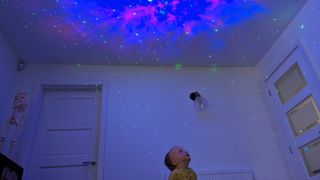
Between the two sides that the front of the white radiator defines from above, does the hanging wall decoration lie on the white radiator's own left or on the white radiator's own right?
on the white radiator's own right

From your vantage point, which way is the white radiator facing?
toward the camera

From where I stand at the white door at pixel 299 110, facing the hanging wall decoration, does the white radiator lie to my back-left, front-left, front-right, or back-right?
front-right

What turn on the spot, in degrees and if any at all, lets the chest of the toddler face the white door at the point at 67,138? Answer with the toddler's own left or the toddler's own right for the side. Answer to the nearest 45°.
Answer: approximately 135° to the toddler's own left

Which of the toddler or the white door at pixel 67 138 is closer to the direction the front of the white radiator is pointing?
the toddler

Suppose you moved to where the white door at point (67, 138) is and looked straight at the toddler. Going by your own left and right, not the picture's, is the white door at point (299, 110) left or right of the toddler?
left

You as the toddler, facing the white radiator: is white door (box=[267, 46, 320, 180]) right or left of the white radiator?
right

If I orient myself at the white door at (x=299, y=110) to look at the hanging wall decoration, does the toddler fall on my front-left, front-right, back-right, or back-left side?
front-left

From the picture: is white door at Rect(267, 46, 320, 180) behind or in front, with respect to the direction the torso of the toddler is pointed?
in front

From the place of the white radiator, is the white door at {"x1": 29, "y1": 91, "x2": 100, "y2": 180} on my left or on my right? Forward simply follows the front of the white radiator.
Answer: on my right
